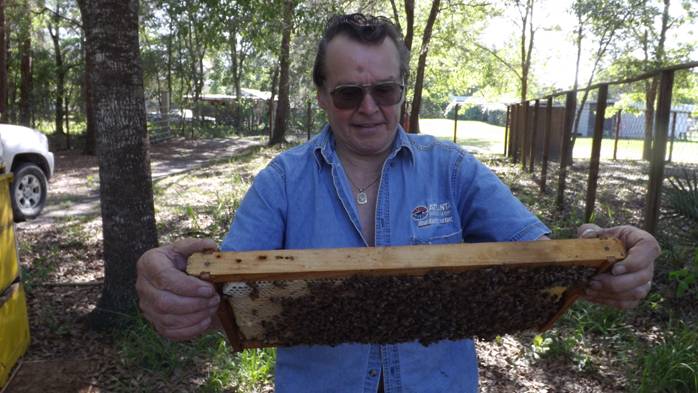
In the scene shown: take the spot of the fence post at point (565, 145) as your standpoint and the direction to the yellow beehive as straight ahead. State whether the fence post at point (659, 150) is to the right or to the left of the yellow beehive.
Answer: left

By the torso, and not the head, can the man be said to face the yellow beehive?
no

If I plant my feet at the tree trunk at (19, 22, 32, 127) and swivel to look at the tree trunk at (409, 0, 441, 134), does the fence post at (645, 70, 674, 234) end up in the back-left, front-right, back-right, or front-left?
front-right

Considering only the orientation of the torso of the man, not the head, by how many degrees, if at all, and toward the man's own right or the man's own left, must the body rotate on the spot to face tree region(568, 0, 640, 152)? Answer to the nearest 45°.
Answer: approximately 180°

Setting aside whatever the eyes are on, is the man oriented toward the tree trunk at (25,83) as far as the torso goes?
no

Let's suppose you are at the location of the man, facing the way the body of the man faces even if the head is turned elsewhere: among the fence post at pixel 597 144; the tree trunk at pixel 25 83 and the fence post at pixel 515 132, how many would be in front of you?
0

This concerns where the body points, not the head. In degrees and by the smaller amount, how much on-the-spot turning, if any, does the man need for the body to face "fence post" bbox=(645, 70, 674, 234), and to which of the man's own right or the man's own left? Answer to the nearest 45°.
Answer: approximately 135° to the man's own left

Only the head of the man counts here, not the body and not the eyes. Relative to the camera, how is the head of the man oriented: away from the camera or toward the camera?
toward the camera

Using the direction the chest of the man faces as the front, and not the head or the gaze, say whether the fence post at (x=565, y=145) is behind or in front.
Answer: behind

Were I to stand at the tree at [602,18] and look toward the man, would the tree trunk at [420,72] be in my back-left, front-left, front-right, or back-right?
front-right

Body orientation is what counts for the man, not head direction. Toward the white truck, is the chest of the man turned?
no

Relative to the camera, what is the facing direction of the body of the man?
toward the camera

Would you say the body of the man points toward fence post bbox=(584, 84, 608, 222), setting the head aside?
no

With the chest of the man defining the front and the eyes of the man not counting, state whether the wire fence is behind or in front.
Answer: behind

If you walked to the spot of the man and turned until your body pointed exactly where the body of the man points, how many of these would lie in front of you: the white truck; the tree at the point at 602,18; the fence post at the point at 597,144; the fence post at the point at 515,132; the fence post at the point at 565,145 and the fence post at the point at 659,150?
0

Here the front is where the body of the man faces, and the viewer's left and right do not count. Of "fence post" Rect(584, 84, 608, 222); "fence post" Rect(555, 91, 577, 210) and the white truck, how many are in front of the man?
0

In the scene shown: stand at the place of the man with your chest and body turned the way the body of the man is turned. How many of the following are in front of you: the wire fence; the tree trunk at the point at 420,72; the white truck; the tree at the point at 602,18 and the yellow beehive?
0

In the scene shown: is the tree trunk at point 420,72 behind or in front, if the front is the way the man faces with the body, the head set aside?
behind

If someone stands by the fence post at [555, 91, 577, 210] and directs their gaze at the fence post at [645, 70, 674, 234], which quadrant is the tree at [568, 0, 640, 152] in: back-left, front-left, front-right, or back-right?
back-left
